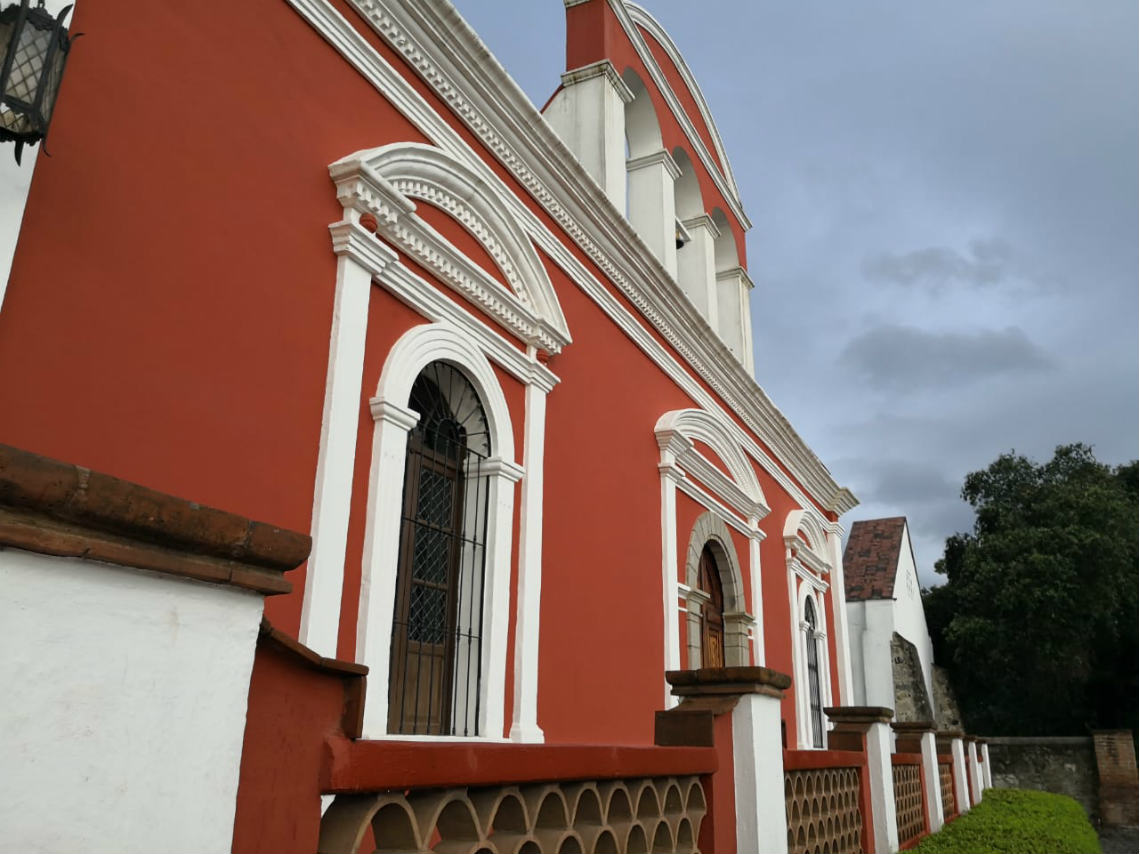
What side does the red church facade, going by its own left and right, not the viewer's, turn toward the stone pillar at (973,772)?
left

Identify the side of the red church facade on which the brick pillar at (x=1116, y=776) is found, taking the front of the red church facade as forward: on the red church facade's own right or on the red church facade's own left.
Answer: on the red church facade's own left

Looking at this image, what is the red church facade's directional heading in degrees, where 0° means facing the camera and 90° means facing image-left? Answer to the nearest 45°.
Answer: approximately 315°

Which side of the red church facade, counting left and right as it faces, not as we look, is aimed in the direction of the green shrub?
left

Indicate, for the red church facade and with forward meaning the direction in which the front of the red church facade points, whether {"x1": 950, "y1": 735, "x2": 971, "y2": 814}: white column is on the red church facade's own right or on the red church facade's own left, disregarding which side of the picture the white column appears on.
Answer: on the red church facade's own left

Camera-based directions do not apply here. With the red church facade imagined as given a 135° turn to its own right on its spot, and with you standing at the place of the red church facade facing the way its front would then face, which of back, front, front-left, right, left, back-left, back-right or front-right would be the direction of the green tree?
back-right

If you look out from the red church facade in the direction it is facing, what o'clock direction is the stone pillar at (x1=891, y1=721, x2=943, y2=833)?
The stone pillar is roughly at 9 o'clock from the red church facade.

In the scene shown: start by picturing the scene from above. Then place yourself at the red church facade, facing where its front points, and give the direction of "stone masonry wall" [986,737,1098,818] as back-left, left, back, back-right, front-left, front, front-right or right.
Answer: left

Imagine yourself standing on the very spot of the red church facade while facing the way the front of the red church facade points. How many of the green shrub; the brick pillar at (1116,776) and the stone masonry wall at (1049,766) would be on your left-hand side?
3

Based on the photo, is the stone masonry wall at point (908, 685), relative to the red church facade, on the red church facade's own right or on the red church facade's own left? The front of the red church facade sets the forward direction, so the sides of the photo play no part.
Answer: on the red church facade's own left
